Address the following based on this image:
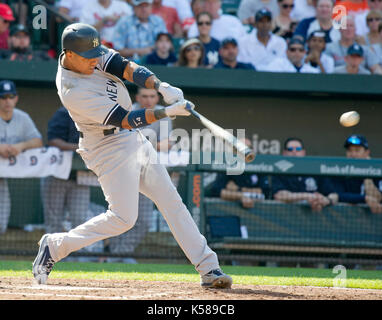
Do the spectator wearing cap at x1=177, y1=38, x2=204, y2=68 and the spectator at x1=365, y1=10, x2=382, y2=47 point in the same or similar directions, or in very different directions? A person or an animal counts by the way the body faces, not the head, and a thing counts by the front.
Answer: same or similar directions

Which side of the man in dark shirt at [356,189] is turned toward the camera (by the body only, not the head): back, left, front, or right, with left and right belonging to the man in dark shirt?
front

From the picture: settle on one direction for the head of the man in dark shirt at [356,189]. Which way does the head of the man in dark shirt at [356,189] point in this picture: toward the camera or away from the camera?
toward the camera

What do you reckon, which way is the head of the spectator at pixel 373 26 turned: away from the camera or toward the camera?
toward the camera

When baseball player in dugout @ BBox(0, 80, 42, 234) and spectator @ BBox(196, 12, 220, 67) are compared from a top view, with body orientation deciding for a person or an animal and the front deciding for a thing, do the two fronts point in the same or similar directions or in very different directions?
same or similar directions

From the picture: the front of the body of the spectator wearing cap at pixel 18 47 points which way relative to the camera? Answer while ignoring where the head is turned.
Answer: toward the camera

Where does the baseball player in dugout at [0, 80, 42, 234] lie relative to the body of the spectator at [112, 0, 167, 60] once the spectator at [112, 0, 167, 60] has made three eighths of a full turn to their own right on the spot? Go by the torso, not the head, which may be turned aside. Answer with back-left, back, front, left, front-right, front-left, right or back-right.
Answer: left

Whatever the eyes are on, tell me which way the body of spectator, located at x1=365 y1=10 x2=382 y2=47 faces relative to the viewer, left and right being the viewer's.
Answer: facing the viewer

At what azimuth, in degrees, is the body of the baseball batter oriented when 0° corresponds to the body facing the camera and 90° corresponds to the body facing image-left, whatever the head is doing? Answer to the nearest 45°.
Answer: approximately 315°

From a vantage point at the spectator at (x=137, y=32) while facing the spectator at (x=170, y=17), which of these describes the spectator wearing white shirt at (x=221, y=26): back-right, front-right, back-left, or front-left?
front-right

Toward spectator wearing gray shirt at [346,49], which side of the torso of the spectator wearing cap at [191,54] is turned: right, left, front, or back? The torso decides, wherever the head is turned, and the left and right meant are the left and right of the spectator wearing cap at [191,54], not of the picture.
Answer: left

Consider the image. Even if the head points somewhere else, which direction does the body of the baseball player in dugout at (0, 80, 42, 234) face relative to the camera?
toward the camera

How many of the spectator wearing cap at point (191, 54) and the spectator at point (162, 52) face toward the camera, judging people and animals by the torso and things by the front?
2

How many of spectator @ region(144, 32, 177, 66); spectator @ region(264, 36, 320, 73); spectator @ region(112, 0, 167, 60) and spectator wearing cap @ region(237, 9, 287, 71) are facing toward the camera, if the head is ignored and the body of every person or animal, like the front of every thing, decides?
4

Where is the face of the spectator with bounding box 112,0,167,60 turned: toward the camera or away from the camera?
toward the camera
